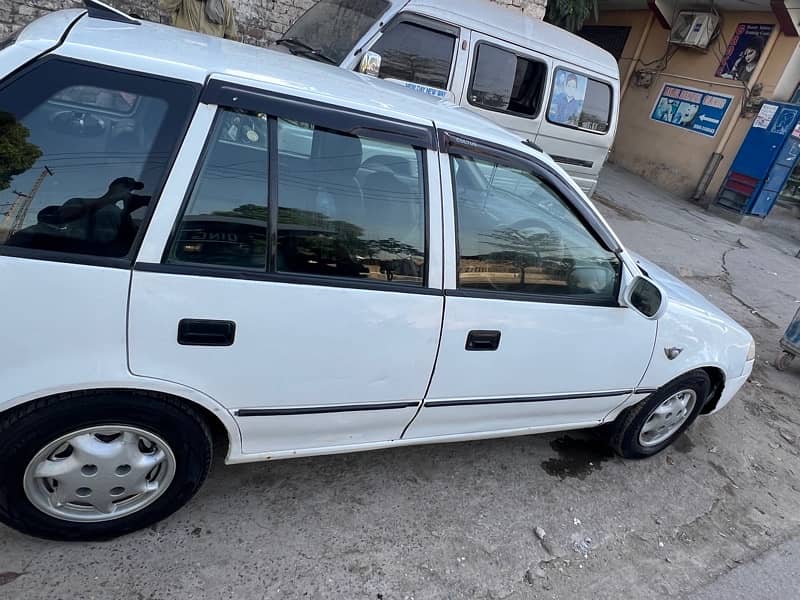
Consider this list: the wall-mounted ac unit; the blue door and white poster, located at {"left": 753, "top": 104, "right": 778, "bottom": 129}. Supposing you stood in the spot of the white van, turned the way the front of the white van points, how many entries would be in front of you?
0

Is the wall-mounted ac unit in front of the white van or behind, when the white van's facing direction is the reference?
behind

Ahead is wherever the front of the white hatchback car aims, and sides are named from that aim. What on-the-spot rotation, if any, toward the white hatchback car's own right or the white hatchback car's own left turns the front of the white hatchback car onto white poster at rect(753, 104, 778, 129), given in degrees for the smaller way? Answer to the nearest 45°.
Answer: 0° — it already faces it

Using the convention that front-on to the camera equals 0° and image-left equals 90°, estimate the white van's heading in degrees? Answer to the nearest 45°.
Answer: approximately 45°

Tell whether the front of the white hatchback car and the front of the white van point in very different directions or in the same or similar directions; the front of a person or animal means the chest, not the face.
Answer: very different directions

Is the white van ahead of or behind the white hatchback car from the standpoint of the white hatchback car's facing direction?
ahead

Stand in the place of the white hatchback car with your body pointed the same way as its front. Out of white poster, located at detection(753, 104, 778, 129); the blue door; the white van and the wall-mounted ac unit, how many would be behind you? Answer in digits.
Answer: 0

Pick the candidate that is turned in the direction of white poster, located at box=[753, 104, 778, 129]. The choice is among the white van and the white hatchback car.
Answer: the white hatchback car

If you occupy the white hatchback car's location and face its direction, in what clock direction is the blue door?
The blue door is roughly at 12 o'clock from the white hatchback car.

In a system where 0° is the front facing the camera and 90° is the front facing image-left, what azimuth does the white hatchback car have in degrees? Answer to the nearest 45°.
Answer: approximately 225°

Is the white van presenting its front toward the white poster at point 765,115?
no

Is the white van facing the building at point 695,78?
no

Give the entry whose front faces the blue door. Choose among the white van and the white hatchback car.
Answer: the white hatchback car

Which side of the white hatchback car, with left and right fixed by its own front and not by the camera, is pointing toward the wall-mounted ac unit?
front
